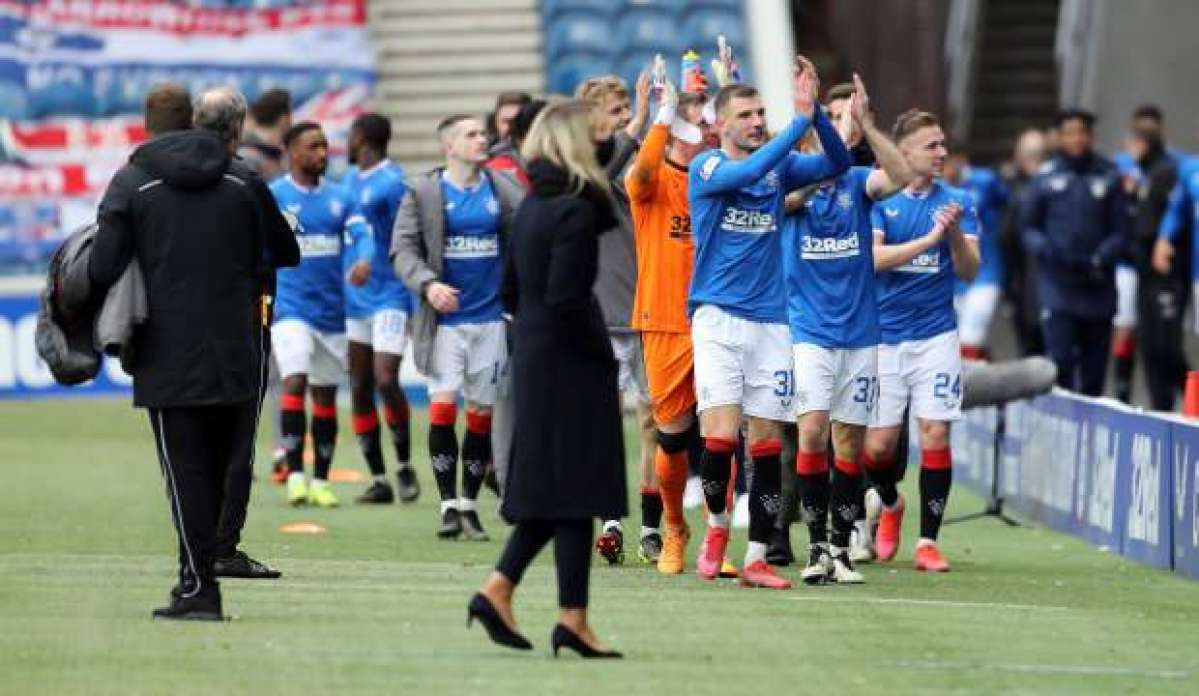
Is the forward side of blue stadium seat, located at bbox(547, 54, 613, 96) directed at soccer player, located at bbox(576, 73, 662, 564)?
yes

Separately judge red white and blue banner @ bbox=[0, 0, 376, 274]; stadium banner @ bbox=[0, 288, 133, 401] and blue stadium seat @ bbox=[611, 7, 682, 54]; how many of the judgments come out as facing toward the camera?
3

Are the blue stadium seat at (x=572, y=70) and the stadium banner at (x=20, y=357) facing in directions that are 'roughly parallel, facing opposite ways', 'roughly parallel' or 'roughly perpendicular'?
roughly parallel

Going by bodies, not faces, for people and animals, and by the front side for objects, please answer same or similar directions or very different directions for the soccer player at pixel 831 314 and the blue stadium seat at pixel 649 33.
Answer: same or similar directions

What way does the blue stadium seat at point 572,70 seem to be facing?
toward the camera

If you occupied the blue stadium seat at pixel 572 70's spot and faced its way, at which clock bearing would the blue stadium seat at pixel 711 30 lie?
the blue stadium seat at pixel 711 30 is roughly at 9 o'clock from the blue stadium seat at pixel 572 70.

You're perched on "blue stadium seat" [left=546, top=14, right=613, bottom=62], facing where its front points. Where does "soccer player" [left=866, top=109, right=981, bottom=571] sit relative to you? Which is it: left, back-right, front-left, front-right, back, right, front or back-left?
front

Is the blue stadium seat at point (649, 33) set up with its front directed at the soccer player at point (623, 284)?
yes

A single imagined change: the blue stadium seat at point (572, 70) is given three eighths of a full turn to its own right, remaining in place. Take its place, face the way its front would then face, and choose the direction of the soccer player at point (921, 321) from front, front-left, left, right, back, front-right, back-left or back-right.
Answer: back-left

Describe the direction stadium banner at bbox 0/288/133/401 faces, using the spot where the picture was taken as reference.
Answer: facing the viewer

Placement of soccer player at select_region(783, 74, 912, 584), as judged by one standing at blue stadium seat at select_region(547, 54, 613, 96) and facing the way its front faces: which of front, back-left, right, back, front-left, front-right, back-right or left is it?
front

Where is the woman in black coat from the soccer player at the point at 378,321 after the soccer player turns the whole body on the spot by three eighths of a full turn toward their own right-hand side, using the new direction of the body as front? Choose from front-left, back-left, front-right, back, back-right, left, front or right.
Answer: back

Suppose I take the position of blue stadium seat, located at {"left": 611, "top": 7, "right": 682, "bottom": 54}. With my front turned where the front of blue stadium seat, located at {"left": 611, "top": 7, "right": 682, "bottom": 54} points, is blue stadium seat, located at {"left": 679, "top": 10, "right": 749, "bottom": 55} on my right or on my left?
on my left

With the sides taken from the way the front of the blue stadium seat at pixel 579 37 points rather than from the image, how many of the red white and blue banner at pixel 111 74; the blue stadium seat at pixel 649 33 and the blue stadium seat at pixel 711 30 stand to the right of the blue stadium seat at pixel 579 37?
1

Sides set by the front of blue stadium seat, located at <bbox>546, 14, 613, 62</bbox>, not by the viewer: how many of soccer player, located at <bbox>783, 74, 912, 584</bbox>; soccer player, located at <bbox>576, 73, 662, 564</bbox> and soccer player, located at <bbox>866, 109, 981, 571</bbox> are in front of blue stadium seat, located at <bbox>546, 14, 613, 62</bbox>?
3

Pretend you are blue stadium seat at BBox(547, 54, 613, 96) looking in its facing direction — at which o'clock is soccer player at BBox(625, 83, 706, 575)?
The soccer player is roughly at 12 o'clock from the blue stadium seat.
